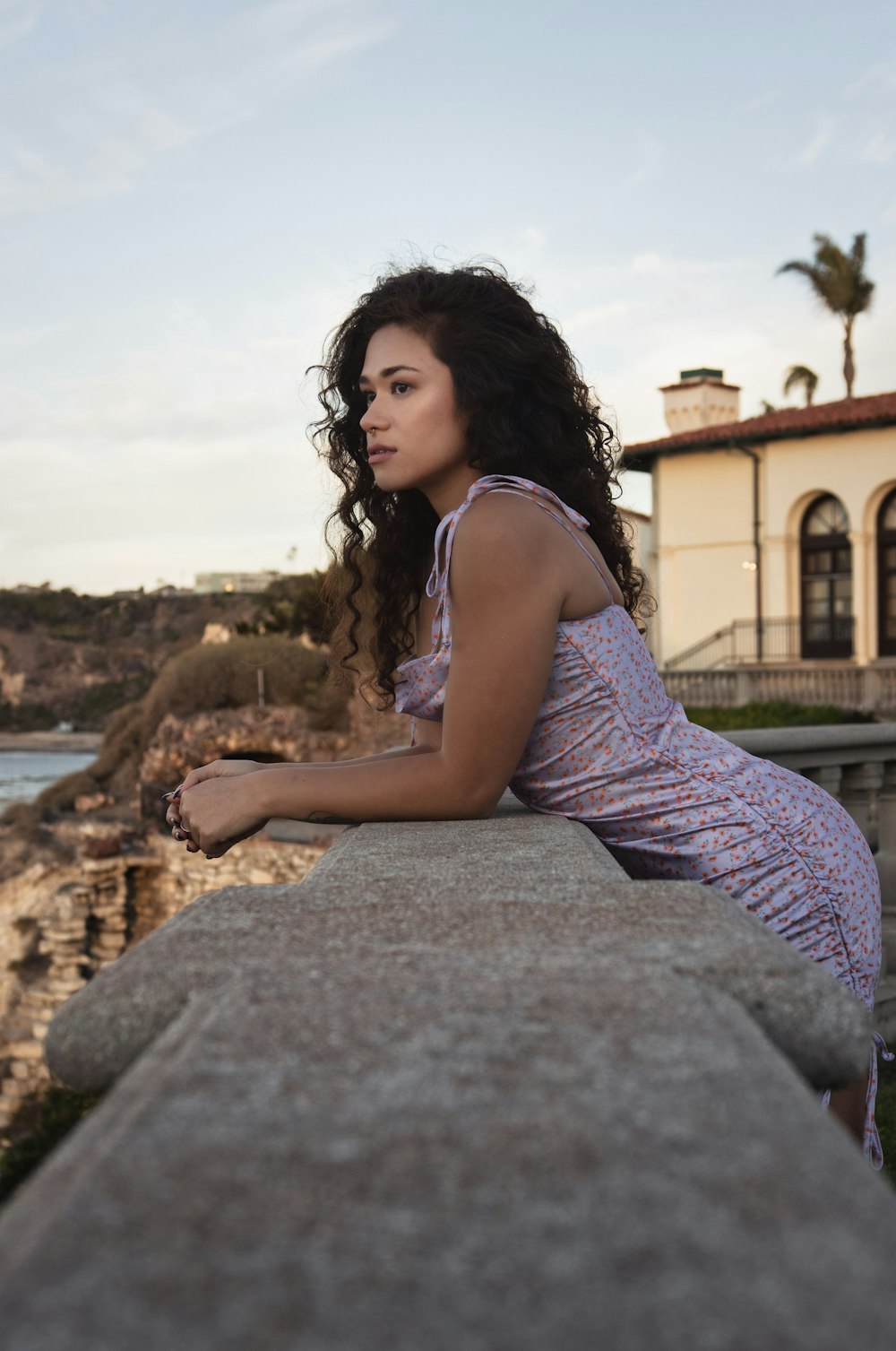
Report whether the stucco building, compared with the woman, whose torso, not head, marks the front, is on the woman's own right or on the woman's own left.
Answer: on the woman's own right

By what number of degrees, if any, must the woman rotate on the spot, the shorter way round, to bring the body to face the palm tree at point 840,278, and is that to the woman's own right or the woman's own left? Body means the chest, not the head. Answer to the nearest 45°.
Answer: approximately 90° to the woman's own right

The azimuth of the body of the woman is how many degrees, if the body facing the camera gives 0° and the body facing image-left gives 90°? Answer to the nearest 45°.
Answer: approximately 90°
